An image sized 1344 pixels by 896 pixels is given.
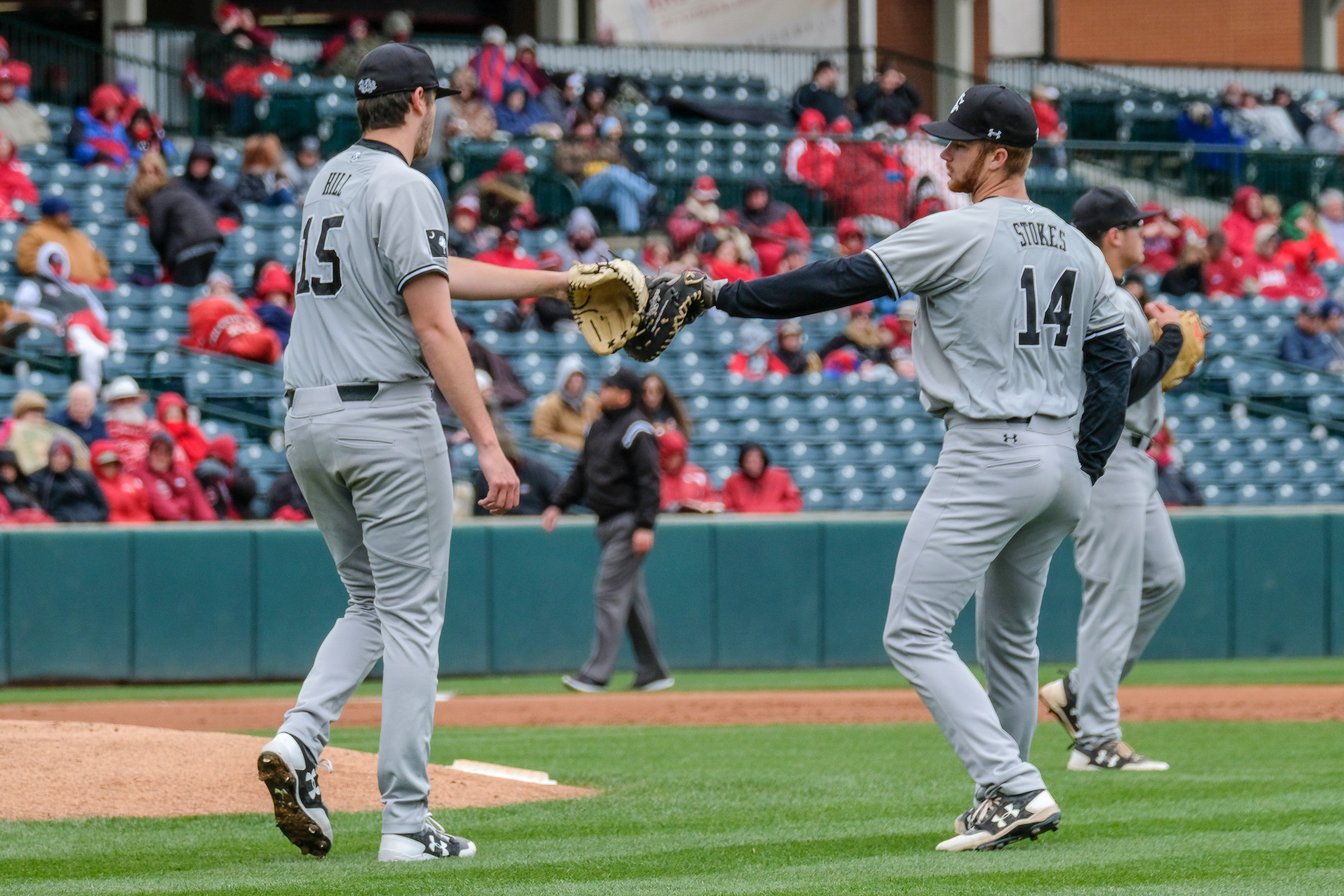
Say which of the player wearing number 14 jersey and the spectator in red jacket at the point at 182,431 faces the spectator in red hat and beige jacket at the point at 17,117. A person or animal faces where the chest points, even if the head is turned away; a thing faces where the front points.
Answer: the player wearing number 14 jersey

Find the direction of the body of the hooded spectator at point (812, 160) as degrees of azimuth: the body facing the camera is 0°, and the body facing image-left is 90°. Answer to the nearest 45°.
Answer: approximately 0°

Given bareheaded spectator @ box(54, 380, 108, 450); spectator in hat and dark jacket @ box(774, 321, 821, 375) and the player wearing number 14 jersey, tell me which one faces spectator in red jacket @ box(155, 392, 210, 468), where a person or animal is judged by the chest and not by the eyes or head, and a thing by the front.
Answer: the player wearing number 14 jersey

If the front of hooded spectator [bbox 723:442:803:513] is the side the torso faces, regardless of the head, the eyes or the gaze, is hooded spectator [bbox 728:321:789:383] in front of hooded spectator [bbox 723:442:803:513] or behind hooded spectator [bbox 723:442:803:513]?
behind

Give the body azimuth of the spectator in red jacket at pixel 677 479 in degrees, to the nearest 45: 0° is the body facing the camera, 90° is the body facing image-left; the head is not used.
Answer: approximately 0°

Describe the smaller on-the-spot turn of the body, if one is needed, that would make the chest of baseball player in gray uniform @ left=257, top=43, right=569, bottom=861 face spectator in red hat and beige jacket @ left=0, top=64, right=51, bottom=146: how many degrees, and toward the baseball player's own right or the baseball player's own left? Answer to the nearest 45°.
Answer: approximately 45° to the baseball player's own left

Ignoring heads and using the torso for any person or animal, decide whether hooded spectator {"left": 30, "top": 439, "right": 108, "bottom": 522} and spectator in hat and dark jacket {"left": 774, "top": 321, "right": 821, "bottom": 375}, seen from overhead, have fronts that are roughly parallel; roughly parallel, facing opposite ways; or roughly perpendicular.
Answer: roughly parallel

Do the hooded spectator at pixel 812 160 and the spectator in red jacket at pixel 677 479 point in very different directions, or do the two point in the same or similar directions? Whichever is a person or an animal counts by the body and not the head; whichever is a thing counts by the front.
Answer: same or similar directions

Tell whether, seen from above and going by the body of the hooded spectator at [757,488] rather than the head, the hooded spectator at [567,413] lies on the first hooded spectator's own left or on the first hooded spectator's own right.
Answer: on the first hooded spectator's own right

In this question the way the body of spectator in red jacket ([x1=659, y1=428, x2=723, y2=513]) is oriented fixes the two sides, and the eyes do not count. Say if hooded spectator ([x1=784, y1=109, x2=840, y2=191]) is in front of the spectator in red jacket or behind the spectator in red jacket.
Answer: behind

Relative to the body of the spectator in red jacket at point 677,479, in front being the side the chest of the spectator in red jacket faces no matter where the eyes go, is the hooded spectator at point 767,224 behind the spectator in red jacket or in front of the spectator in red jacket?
behind

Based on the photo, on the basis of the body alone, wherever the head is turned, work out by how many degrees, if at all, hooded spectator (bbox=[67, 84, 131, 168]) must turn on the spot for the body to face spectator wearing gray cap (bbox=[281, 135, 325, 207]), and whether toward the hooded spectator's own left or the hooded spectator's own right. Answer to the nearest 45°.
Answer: approximately 45° to the hooded spectator's own left

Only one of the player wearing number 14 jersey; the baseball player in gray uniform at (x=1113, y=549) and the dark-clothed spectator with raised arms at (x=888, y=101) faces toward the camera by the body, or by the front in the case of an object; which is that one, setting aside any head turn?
the dark-clothed spectator with raised arms
